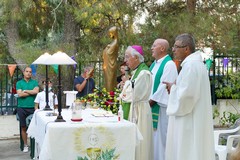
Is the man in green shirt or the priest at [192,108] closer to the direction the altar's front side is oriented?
the priest

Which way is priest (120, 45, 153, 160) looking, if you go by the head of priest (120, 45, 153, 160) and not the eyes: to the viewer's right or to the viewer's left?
to the viewer's left

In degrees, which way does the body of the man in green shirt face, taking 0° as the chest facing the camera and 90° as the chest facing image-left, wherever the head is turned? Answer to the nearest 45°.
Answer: approximately 0°

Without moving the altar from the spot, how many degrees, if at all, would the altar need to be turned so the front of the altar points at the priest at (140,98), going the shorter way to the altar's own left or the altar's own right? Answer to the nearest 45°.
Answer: approximately 135° to the altar's own left

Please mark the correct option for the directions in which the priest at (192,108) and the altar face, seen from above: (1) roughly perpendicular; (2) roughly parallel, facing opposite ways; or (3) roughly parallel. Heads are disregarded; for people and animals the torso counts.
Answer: roughly perpendicular

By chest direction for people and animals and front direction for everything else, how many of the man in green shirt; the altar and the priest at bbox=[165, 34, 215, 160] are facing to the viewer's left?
1

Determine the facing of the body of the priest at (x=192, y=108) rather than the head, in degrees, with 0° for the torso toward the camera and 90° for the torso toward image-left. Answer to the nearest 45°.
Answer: approximately 90°

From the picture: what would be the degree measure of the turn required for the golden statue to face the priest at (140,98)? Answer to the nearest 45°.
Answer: approximately 90° to its left

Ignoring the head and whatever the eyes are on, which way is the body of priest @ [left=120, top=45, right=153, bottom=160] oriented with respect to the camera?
to the viewer's left

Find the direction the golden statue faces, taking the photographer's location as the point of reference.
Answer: facing to the left of the viewer

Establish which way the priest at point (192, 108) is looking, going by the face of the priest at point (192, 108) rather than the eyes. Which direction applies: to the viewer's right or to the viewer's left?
to the viewer's left

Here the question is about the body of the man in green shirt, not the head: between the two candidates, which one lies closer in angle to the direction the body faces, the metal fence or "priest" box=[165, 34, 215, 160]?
the priest
